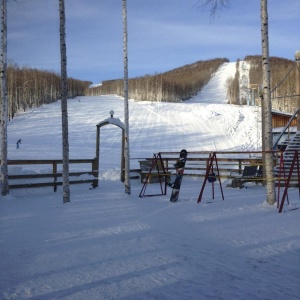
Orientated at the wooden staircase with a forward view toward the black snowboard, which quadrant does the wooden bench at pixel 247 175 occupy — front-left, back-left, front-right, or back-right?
front-right

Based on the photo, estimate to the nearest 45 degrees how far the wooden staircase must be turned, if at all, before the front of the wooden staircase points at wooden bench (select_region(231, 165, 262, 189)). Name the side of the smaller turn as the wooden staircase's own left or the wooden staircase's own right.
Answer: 0° — it already faces it

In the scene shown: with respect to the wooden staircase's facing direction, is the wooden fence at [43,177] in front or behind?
in front

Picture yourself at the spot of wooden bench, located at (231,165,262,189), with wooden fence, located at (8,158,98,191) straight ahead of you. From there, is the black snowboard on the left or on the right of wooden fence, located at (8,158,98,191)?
left

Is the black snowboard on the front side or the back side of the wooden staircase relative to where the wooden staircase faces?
on the front side
